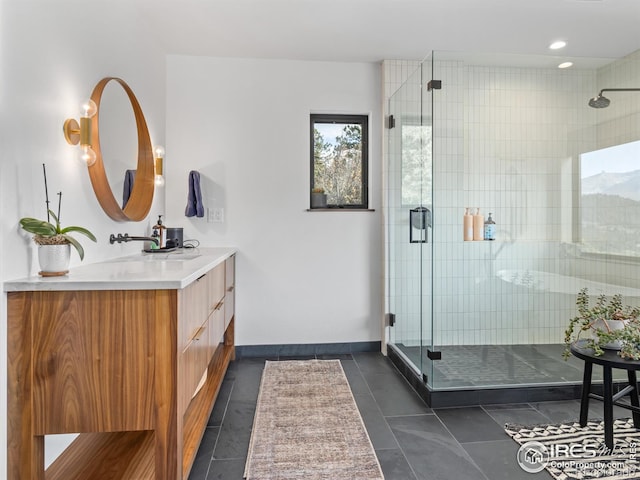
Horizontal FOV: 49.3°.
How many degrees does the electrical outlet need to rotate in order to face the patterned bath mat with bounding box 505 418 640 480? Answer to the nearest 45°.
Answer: approximately 45° to its left

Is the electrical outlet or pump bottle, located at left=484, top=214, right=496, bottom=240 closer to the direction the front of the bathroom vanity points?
the pump bottle

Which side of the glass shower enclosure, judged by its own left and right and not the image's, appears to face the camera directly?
left

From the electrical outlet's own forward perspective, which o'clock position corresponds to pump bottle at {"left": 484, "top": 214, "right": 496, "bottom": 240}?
The pump bottle is roughly at 10 o'clock from the electrical outlet.

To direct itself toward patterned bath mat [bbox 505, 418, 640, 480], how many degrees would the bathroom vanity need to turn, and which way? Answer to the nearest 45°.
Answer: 0° — it already faces it

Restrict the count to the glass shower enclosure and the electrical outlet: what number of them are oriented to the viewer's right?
0

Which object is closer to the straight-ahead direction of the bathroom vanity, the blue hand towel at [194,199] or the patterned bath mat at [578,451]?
the patterned bath mat

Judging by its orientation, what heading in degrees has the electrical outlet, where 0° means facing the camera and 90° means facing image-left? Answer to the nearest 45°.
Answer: approximately 0°

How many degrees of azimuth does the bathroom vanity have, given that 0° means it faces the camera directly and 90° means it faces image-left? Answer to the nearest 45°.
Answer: approximately 270°

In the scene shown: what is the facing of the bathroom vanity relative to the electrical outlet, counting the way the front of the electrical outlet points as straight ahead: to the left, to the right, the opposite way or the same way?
to the left

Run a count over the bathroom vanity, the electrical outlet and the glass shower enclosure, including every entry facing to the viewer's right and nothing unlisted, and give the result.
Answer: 1

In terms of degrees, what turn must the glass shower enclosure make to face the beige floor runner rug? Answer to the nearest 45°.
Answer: approximately 45° to its left
